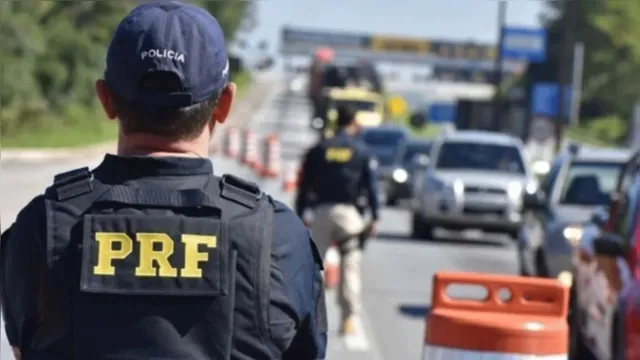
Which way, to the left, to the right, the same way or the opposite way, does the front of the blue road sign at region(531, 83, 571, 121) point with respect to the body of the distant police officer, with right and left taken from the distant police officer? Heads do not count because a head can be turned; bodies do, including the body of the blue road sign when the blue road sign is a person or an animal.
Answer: the opposite way

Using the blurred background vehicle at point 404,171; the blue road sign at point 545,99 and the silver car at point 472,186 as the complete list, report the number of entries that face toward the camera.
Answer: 3

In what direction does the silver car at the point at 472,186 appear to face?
toward the camera

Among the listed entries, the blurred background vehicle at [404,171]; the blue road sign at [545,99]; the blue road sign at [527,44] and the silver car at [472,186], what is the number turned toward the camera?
4

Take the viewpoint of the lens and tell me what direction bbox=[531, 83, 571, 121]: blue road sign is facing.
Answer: facing the viewer

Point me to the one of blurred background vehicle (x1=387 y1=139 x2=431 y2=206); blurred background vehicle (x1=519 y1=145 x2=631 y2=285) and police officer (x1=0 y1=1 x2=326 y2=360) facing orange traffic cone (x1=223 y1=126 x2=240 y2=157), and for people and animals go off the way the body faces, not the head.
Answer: the police officer

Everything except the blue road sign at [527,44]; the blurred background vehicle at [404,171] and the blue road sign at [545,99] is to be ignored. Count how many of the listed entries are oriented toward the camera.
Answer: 3

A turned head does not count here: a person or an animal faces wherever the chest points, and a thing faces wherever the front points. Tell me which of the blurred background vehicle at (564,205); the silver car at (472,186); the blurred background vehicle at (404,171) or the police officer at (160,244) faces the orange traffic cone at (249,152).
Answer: the police officer

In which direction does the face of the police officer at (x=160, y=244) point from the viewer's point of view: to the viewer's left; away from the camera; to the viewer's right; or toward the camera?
away from the camera

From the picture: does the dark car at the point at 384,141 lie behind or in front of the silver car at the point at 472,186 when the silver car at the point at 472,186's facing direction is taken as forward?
behind

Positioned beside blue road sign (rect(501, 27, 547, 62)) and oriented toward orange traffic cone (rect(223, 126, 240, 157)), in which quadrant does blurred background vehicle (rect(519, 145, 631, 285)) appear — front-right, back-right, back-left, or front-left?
front-left

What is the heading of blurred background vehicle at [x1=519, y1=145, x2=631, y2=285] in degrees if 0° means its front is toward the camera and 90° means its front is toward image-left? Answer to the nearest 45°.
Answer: approximately 315°

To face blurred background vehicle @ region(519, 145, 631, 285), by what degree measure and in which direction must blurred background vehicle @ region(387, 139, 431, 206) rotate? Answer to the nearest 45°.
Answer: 0° — it already faces it

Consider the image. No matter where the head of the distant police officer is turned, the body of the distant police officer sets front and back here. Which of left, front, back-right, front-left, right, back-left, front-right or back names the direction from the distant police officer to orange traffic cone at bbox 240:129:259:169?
front

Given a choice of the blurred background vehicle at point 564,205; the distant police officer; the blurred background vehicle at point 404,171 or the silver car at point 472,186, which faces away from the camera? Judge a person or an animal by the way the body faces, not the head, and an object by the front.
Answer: the distant police officer

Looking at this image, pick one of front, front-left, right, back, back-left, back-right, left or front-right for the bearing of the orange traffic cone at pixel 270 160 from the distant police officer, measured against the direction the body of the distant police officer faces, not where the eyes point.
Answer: front

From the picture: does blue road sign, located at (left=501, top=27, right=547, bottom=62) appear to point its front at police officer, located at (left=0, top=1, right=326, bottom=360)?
yes

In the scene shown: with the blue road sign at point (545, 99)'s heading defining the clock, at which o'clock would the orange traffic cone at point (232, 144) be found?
The orange traffic cone is roughly at 2 o'clock from the blue road sign.

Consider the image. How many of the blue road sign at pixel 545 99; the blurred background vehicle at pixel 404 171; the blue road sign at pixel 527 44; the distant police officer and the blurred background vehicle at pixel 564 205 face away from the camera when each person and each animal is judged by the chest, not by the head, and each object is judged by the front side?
1

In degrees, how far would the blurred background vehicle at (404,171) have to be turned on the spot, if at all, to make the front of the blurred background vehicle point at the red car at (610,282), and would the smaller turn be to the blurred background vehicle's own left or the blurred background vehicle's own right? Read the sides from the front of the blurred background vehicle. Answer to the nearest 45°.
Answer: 0° — it already faces it
